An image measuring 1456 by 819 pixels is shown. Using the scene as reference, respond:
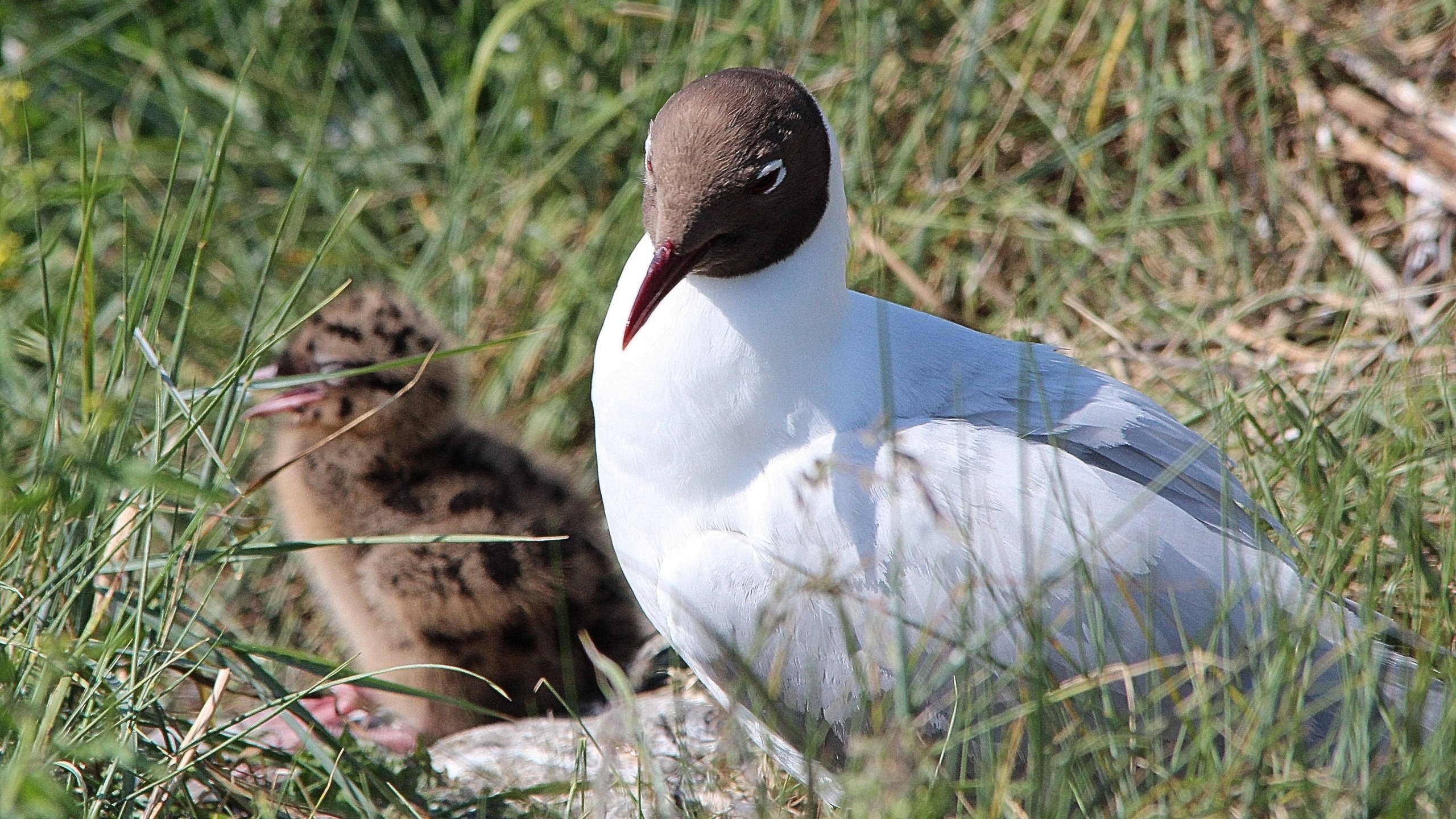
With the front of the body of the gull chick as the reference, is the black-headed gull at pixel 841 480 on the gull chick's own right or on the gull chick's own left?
on the gull chick's own left

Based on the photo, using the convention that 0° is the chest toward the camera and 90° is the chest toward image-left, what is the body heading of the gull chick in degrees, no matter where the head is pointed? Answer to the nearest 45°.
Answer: approximately 90°

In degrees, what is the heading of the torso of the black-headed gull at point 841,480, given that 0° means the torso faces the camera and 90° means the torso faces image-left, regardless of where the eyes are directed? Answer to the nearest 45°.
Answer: approximately 45°

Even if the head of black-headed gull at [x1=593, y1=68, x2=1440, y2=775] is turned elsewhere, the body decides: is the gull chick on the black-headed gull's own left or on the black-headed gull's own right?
on the black-headed gull's own right
